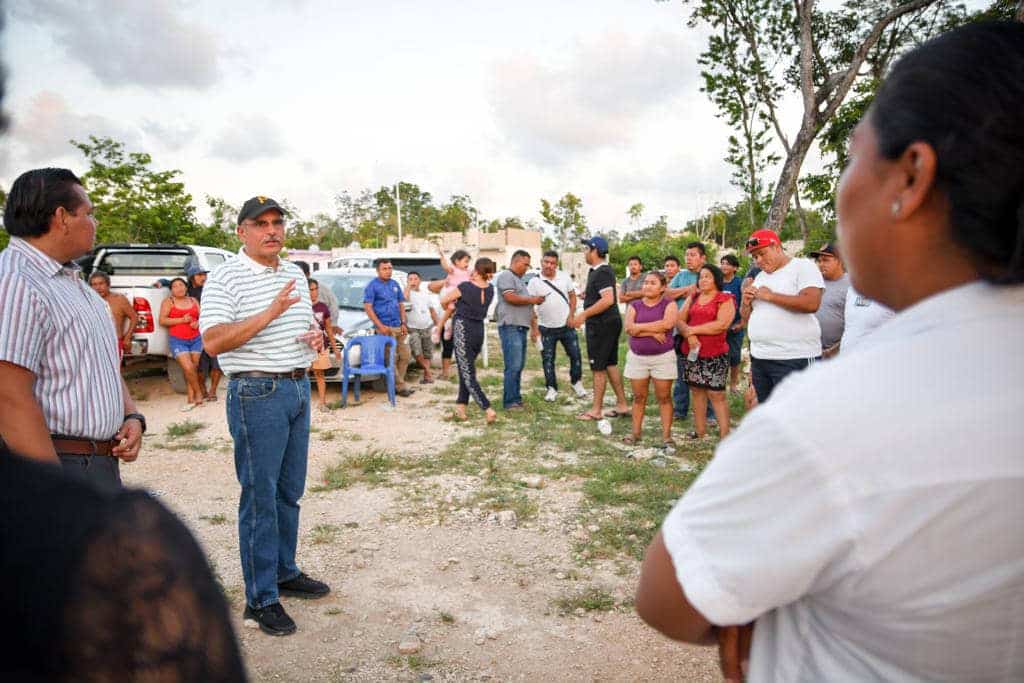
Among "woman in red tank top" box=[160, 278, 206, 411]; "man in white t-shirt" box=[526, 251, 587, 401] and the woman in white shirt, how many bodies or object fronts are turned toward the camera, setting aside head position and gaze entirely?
2

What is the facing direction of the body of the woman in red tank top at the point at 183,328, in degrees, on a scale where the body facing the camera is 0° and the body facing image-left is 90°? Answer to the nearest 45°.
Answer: approximately 0°

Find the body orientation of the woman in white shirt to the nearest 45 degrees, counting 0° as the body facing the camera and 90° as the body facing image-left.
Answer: approximately 135°

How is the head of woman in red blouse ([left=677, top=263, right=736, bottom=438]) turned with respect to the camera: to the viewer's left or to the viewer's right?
to the viewer's left

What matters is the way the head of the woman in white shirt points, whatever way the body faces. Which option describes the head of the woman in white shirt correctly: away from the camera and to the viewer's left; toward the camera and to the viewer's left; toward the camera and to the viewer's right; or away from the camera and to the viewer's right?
away from the camera and to the viewer's left

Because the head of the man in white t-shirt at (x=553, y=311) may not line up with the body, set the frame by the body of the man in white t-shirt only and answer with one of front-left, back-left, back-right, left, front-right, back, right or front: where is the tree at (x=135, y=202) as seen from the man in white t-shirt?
back-right

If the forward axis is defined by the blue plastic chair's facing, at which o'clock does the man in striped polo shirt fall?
The man in striped polo shirt is roughly at 12 o'clock from the blue plastic chair.

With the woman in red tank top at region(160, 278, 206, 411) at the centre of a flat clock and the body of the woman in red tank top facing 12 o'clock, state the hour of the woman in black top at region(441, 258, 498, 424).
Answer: The woman in black top is roughly at 10 o'clock from the woman in red tank top.

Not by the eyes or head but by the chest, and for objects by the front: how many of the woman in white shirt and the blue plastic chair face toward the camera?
1
